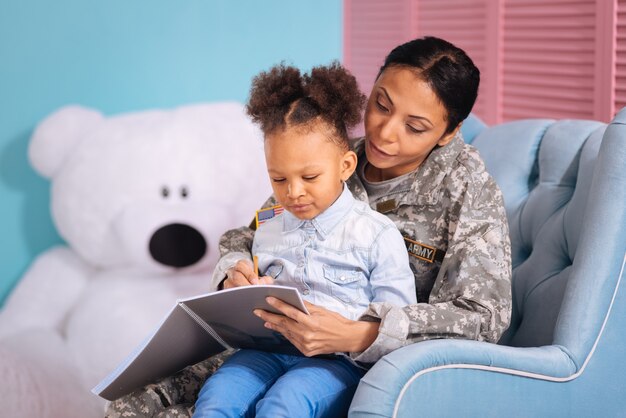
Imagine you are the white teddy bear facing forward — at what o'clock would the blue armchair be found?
The blue armchair is roughly at 11 o'clock from the white teddy bear.

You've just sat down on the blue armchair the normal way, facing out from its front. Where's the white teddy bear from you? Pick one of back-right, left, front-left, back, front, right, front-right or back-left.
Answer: right

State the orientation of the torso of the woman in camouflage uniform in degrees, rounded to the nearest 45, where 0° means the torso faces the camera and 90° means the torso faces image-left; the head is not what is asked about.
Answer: approximately 45°

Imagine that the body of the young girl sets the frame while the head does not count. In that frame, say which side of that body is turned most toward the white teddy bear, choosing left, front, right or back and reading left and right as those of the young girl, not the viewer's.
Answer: right

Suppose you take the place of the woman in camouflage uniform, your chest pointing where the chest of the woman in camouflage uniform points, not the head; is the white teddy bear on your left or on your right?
on your right

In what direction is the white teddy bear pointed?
toward the camera

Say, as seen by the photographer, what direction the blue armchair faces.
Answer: facing the viewer and to the left of the viewer

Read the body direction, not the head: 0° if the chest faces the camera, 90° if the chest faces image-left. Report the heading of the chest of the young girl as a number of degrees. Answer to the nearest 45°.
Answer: approximately 45°

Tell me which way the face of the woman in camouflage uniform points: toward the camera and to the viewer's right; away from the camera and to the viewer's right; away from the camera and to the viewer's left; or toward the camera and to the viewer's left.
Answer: toward the camera and to the viewer's left

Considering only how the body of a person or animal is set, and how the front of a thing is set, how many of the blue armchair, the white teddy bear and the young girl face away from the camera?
0
